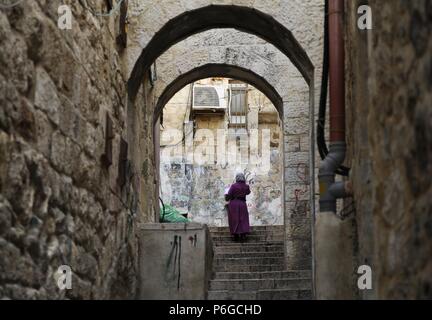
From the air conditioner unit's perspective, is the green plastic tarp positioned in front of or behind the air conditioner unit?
in front

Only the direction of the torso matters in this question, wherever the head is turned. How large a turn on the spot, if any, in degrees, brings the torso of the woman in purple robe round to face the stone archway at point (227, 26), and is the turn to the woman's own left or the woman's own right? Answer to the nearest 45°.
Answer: approximately 180°

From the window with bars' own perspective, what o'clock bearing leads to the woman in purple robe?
The woman in purple robe is roughly at 12 o'clock from the window with bars.

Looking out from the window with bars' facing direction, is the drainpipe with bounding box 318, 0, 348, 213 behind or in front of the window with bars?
in front

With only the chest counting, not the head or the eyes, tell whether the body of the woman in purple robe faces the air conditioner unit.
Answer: yes

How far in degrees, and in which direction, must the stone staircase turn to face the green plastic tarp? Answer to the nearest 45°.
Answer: approximately 135° to its right

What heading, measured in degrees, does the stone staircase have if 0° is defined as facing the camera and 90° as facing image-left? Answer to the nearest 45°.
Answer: approximately 0°

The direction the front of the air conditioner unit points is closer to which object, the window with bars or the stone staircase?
the stone staircase

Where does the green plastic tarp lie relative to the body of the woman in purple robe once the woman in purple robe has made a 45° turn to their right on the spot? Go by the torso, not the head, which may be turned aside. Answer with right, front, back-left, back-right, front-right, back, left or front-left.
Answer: back

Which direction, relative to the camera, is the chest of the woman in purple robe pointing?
away from the camera

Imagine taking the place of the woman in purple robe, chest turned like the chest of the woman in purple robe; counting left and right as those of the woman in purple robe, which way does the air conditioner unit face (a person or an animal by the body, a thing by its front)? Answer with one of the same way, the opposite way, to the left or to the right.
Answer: the opposite way

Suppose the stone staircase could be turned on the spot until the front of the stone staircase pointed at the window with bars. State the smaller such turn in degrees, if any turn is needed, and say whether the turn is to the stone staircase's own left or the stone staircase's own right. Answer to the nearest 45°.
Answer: approximately 180°
